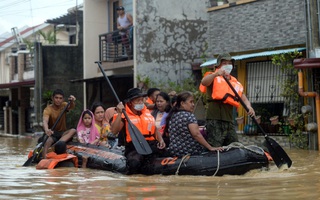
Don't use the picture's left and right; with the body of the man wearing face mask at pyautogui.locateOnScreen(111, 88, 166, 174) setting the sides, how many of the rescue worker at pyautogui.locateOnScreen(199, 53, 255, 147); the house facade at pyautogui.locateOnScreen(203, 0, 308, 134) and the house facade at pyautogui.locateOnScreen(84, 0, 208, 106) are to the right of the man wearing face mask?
0

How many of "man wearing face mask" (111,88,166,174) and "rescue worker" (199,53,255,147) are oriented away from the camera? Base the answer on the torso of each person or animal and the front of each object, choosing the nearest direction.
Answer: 0

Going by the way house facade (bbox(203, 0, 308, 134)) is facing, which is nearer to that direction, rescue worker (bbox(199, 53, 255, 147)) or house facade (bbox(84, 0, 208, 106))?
the rescue worker

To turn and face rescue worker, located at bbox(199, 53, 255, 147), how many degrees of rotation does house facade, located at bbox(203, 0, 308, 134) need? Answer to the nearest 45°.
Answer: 0° — it already faces them

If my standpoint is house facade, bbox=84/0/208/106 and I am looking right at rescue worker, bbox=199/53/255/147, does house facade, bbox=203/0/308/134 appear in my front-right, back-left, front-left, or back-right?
front-left

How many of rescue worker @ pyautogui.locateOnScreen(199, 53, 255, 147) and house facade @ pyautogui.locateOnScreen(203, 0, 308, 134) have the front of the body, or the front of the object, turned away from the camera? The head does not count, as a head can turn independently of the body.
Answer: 0

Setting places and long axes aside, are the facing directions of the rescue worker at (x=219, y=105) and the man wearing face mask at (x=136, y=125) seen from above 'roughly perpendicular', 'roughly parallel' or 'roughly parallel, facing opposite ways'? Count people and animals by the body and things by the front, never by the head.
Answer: roughly parallel

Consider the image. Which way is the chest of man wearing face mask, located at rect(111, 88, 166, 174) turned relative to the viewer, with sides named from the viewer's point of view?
facing the viewer and to the right of the viewer

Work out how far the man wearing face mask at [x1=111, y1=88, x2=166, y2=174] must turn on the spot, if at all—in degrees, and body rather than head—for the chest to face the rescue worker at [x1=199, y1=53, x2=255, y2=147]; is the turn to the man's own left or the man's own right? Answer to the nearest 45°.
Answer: approximately 45° to the man's own left

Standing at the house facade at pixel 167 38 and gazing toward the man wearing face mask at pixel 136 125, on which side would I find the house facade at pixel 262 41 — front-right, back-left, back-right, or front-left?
front-left

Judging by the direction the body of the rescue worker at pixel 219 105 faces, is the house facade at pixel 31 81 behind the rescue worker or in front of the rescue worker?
behind

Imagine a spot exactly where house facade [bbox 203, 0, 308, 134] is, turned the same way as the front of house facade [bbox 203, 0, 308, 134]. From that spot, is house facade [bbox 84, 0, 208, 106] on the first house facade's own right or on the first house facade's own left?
on the first house facade's own right

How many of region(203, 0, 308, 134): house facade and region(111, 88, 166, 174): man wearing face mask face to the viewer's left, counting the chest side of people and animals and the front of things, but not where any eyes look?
0

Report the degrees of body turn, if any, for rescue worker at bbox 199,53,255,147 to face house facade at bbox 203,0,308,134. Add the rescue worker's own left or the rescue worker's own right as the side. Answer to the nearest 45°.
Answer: approximately 135° to the rescue worker's own left

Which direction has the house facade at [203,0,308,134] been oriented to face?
toward the camera

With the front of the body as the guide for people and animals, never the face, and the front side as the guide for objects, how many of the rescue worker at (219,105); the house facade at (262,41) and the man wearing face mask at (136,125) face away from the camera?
0

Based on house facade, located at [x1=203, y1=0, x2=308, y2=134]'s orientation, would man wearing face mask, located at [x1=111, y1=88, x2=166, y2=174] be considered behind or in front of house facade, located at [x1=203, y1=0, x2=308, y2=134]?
in front
